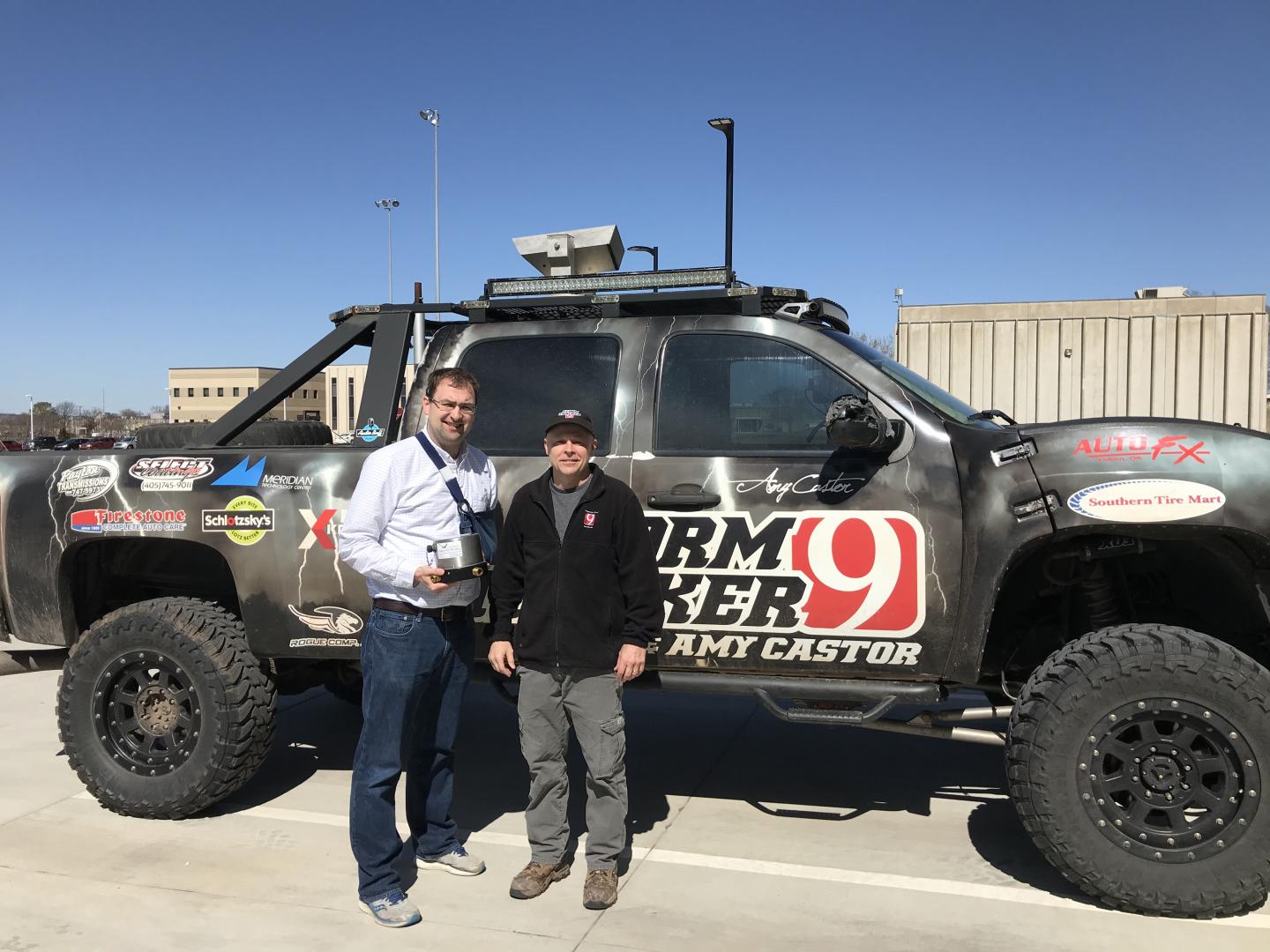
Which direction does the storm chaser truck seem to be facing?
to the viewer's right

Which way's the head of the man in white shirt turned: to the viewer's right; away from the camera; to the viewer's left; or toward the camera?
toward the camera

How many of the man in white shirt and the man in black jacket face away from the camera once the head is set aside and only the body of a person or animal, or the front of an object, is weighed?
0

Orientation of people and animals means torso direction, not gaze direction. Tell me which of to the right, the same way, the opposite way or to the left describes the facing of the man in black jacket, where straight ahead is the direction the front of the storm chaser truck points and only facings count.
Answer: to the right

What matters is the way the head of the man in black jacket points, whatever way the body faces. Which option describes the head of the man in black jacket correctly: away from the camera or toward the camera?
toward the camera

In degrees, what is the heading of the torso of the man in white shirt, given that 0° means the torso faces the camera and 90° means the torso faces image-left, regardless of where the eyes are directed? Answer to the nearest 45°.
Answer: approximately 315°

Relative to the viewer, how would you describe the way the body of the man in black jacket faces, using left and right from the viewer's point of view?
facing the viewer
